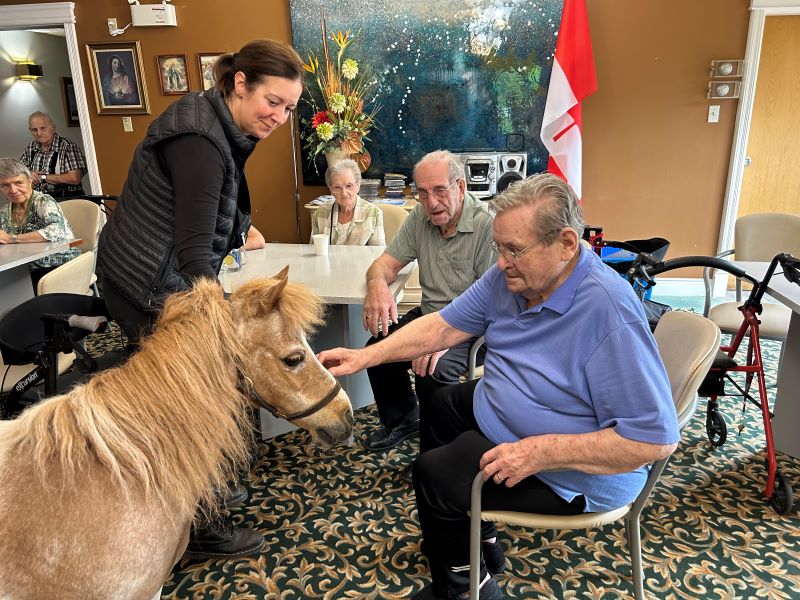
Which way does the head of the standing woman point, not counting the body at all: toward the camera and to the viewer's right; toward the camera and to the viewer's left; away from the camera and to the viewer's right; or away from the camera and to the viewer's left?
toward the camera and to the viewer's right

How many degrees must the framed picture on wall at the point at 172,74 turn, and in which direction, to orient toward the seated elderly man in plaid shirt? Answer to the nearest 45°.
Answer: approximately 135° to its right

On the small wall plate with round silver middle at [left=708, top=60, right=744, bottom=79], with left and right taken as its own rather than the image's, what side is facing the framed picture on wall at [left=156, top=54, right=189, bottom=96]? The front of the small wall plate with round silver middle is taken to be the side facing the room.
right

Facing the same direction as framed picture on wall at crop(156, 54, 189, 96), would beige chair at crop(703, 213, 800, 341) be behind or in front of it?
in front

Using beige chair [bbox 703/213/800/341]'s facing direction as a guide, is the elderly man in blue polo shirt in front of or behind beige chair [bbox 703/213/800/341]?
in front

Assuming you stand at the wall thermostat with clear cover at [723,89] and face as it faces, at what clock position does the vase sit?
The vase is roughly at 2 o'clock from the wall thermostat with clear cover.

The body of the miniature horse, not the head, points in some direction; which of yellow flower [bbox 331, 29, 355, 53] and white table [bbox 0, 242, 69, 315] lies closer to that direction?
the yellow flower

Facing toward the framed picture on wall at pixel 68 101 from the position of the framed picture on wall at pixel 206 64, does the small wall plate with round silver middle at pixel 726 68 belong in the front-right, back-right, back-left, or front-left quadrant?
back-right

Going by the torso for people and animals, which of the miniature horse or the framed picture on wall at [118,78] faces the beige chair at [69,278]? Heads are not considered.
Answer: the framed picture on wall

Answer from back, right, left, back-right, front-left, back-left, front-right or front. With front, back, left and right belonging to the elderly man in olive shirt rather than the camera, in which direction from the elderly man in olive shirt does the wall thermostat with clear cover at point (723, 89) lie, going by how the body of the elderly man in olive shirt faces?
back

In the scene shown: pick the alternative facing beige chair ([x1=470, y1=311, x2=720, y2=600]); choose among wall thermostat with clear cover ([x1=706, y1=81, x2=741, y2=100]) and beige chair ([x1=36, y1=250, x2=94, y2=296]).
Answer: the wall thermostat with clear cover
